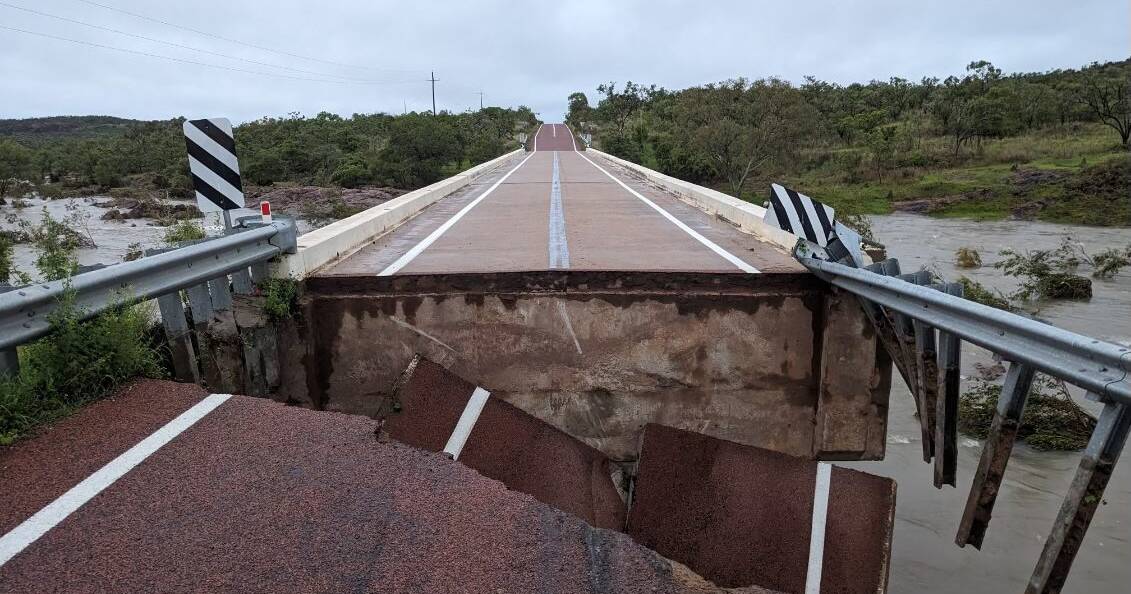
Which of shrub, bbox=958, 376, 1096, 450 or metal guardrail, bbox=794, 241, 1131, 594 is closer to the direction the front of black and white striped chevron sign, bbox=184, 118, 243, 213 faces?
the metal guardrail

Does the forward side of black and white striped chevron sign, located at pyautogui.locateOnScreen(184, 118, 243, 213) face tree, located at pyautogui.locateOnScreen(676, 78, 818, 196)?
no

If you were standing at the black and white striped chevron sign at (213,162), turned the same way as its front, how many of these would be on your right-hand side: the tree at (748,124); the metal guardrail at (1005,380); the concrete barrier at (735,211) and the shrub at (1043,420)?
0

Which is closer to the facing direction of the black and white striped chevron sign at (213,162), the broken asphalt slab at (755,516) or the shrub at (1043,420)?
the broken asphalt slab

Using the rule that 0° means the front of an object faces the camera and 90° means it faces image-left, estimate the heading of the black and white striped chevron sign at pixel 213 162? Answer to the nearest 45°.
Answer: approximately 0°

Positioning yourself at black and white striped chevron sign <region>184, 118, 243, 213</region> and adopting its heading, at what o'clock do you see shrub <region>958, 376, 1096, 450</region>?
The shrub is roughly at 9 o'clock from the black and white striped chevron sign.

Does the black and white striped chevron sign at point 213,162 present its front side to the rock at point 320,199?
no

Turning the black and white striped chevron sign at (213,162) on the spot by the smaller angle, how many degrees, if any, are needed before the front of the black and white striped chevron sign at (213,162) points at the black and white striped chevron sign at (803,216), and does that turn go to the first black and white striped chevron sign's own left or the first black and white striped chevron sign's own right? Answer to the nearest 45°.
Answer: approximately 45° to the first black and white striped chevron sign's own left

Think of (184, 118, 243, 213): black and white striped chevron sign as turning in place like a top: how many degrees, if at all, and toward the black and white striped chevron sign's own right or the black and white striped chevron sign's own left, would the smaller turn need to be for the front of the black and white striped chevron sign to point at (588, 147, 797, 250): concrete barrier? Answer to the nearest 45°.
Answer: approximately 90° to the black and white striped chevron sign's own left

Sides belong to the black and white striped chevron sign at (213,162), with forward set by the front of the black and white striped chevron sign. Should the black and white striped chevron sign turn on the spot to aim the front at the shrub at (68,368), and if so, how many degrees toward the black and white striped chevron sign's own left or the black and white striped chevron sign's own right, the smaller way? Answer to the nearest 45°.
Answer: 0° — it already faces it

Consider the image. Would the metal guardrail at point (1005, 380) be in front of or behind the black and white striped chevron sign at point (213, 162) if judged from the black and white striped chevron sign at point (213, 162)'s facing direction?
in front

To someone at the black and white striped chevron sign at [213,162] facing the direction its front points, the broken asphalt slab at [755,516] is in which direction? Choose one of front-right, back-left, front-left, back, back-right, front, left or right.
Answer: front-left
